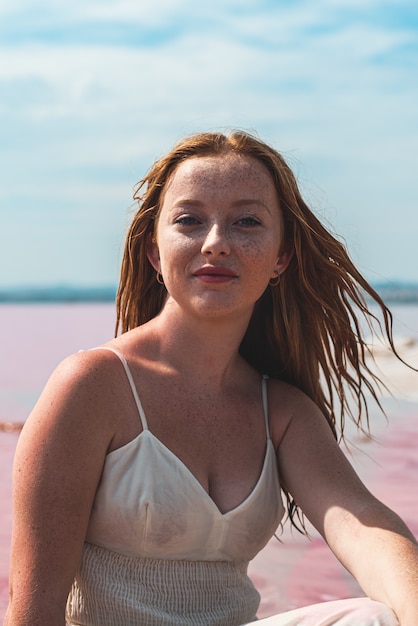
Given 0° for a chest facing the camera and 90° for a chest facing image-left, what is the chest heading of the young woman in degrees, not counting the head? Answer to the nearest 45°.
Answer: approximately 315°
